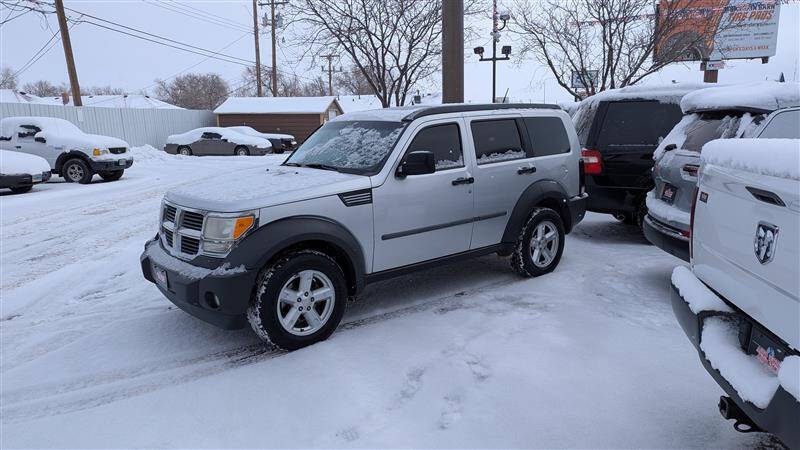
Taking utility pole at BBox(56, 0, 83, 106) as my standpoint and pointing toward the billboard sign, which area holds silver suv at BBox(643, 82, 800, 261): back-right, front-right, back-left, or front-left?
front-right

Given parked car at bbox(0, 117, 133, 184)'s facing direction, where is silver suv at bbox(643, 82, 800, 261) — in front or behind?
in front

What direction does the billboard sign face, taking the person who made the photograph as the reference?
facing the viewer

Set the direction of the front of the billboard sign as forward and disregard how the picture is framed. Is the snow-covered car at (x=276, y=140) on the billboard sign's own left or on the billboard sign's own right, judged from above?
on the billboard sign's own right

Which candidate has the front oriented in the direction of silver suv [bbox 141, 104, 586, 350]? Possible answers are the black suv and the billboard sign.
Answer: the billboard sign

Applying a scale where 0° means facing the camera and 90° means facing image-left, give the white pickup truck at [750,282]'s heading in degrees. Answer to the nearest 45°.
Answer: approximately 225°

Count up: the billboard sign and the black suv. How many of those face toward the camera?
1

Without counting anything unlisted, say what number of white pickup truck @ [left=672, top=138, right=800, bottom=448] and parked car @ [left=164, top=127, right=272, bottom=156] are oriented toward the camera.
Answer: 0

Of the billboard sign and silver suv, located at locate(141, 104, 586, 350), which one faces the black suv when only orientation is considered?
the billboard sign

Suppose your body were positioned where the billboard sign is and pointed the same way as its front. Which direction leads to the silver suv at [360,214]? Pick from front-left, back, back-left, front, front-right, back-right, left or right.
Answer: front

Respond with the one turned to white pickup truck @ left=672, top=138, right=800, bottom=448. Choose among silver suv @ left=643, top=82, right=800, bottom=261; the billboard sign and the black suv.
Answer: the billboard sign

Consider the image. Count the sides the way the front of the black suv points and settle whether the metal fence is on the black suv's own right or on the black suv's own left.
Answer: on the black suv's own left

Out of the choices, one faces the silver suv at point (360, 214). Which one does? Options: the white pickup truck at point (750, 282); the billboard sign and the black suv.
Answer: the billboard sign

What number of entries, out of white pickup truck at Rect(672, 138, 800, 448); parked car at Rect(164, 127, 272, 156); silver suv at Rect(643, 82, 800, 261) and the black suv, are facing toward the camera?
0

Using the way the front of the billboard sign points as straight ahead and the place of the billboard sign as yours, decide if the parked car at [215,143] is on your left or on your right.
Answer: on your right

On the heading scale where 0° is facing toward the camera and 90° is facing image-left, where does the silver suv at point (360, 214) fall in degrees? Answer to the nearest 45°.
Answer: approximately 45°

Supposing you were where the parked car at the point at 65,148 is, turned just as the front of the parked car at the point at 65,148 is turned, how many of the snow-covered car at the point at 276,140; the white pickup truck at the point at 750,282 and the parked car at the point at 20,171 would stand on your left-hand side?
1

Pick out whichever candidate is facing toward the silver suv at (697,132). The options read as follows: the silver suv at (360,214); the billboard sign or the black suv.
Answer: the billboard sign

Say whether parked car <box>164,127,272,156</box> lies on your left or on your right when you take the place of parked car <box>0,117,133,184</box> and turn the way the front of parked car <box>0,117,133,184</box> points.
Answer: on your left

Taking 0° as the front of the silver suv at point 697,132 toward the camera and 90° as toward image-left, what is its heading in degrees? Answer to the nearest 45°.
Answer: approximately 225°

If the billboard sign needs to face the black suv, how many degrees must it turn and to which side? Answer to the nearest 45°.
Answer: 0° — it already faces it
